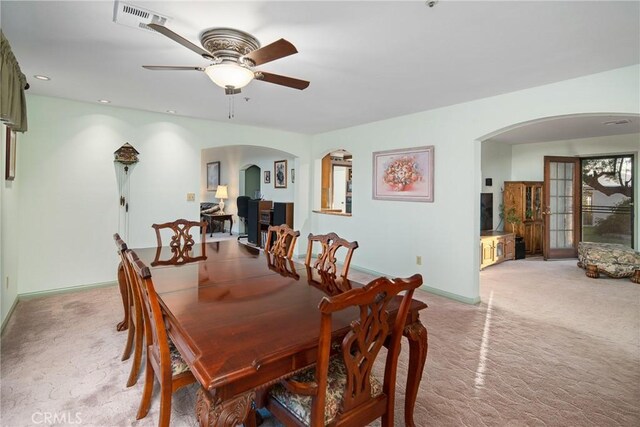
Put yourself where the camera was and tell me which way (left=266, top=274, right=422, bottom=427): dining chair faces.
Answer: facing away from the viewer and to the left of the viewer

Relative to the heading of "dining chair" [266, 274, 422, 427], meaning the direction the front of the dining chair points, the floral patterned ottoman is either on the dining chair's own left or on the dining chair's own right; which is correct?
on the dining chair's own right

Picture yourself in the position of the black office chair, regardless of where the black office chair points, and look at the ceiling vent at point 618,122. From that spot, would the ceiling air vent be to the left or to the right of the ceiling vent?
right

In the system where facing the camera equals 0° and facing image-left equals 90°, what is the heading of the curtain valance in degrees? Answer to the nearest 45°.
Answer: approximately 270°

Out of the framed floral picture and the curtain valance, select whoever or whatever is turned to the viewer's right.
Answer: the curtain valance

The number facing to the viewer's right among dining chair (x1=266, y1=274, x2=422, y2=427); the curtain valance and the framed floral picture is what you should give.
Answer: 1

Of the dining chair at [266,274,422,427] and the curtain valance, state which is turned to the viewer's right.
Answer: the curtain valance

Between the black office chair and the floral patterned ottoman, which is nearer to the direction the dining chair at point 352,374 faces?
the black office chair

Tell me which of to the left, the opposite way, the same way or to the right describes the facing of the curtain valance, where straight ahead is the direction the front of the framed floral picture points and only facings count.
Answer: the opposite way

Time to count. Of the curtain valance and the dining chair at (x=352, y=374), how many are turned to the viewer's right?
1

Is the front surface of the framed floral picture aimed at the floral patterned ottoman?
no

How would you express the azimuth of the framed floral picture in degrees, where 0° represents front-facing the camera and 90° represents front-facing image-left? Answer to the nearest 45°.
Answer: approximately 45°

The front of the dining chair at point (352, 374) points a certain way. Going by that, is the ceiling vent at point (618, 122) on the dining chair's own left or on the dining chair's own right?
on the dining chair's own right

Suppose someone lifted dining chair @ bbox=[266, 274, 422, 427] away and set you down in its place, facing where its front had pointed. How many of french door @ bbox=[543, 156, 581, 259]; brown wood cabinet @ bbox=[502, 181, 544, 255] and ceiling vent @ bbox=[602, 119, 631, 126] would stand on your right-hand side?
3

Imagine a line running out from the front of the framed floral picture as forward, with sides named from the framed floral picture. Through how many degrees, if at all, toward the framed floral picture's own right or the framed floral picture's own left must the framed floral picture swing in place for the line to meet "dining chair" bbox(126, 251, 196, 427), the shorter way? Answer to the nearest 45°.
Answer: approximately 45° to the framed floral picture's own left

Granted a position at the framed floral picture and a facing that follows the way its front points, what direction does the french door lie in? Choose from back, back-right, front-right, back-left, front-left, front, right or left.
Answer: back
